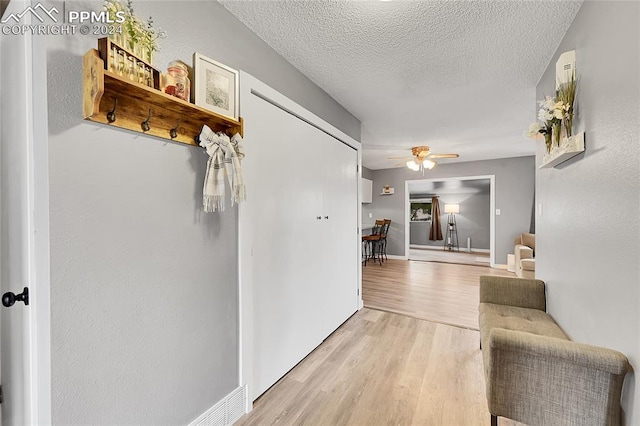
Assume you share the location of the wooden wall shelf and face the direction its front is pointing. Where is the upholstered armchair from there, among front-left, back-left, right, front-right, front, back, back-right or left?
front-left

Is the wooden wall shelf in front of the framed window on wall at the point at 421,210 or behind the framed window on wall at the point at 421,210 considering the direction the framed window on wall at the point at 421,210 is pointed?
in front

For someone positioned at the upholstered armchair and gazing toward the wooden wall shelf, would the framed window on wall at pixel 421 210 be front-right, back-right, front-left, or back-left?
back-right

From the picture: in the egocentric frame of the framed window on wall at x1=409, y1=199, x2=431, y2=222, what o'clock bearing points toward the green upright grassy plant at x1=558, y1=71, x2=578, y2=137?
The green upright grassy plant is roughly at 12 o'clock from the framed window on wall.

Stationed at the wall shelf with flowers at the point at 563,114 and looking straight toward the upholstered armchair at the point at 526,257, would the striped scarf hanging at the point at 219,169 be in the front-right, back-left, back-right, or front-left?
back-left

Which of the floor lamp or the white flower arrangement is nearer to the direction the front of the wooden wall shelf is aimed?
the white flower arrangement

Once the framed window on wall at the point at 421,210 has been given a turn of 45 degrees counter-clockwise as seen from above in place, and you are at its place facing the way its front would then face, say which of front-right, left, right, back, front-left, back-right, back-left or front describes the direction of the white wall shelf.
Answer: front-right

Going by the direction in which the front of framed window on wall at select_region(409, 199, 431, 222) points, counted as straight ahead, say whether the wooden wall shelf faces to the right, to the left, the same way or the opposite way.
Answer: to the left

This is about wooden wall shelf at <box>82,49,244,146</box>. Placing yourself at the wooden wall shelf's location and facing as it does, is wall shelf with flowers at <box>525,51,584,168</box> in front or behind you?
in front

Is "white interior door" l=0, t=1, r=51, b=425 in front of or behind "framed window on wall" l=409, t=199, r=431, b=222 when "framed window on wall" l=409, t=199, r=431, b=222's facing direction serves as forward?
in front

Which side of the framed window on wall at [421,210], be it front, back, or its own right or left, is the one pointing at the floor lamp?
left

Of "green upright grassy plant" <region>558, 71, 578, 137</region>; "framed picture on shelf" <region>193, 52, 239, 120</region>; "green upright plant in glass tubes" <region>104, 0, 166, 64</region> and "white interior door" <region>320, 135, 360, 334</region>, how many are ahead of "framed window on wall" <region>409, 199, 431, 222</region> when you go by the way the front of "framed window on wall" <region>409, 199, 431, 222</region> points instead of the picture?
4

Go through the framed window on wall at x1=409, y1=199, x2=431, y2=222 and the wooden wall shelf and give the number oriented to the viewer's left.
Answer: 0

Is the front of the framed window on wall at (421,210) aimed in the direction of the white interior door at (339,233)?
yes

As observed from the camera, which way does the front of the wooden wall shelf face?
facing the viewer and to the right of the viewer

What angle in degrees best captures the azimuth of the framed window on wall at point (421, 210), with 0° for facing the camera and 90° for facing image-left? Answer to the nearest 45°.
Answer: approximately 0°
